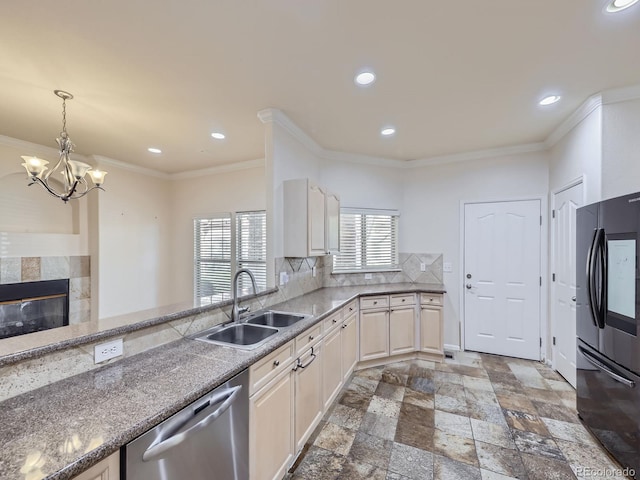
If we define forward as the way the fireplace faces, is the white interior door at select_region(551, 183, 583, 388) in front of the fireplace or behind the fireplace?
in front

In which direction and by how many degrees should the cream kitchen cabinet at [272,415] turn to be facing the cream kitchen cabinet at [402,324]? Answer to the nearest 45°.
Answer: approximately 90° to its left

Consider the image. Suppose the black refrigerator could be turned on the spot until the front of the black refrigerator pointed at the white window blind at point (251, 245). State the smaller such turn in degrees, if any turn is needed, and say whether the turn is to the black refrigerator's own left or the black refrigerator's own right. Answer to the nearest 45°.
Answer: approximately 45° to the black refrigerator's own right

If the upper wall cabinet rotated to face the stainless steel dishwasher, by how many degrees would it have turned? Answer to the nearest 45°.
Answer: approximately 45° to its right

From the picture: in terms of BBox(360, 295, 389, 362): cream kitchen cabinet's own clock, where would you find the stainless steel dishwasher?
The stainless steel dishwasher is roughly at 2 o'clock from the cream kitchen cabinet.

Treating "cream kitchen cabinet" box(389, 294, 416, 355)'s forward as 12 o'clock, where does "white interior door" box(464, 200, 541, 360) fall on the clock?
The white interior door is roughly at 10 o'clock from the cream kitchen cabinet.

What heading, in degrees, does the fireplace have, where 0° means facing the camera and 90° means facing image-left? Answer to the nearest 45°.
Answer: approximately 315°

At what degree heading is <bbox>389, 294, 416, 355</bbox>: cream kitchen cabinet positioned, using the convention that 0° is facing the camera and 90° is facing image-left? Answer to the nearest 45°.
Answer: approximately 315°

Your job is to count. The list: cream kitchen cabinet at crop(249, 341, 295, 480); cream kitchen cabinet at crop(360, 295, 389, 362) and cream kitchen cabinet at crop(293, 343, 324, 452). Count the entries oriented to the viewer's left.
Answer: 0

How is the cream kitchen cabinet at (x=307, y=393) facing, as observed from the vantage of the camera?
facing the viewer and to the right of the viewer

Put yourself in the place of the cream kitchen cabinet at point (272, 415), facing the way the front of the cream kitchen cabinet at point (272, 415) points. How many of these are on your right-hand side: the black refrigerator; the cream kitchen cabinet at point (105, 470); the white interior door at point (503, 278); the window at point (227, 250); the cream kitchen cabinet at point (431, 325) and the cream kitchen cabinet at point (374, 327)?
1

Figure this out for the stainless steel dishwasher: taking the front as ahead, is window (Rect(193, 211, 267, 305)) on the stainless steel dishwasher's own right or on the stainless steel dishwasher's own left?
on the stainless steel dishwasher's own left

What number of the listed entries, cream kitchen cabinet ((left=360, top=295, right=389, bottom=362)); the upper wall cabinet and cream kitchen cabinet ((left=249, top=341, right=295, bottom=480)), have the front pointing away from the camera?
0

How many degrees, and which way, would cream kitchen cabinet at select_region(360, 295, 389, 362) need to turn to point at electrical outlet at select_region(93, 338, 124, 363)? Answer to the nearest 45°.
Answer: approximately 90° to its right

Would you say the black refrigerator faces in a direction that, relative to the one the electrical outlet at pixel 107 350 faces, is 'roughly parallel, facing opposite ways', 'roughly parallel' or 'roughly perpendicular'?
roughly parallel, facing opposite ways

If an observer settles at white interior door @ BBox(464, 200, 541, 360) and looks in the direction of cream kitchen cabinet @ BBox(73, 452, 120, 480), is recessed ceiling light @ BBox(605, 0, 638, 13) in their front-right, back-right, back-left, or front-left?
front-left

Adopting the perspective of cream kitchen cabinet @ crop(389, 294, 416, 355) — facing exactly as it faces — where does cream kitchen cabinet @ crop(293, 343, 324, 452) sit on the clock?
cream kitchen cabinet @ crop(293, 343, 324, 452) is roughly at 2 o'clock from cream kitchen cabinet @ crop(389, 294, 416, 355).
